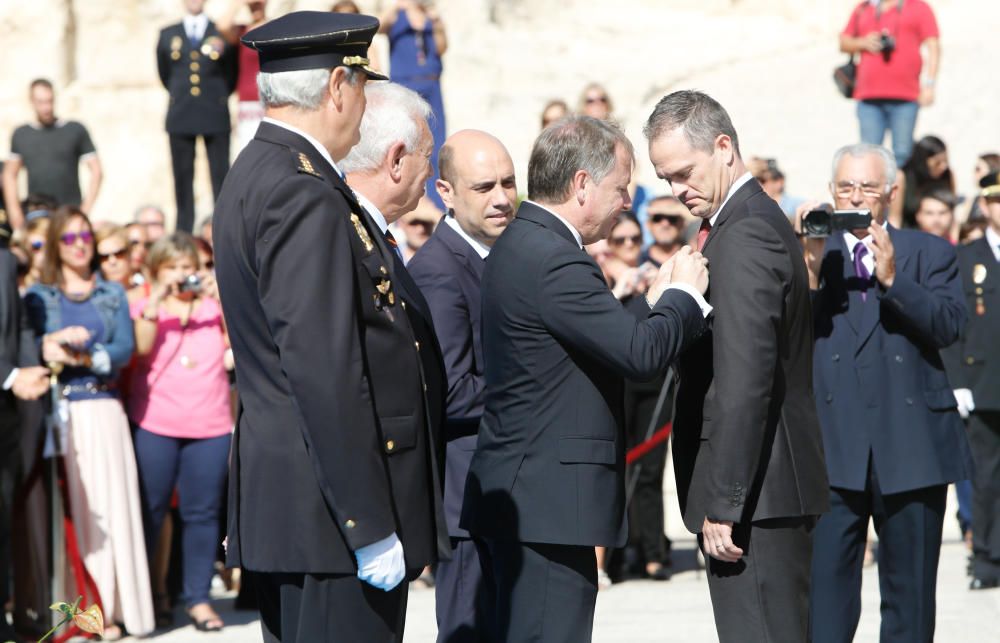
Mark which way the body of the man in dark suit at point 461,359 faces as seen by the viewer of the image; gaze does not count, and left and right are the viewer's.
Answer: facing the viewer and to the right of the viewer

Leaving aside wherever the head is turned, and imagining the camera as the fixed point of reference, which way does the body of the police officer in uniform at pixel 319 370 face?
to the viewer's right

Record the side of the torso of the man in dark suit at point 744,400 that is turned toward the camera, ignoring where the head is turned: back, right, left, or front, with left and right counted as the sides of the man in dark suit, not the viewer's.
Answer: left

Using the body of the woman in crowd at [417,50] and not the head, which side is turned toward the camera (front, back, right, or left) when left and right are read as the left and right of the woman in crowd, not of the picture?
front

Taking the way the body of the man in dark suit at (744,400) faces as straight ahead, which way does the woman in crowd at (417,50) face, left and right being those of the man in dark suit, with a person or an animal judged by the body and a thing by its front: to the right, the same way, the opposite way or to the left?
to the left

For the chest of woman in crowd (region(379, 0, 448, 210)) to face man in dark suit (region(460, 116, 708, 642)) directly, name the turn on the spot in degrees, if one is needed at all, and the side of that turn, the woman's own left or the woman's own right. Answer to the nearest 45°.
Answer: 0° — they already face them

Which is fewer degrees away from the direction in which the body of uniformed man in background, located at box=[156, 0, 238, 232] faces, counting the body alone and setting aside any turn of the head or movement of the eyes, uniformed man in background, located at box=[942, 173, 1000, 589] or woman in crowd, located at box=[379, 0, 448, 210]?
the uniformed man in background

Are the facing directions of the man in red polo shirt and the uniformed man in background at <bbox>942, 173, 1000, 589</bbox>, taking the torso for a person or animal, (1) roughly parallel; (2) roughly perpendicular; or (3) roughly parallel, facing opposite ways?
roughly parallel

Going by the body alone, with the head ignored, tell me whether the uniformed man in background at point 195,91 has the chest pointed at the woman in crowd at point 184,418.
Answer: yes

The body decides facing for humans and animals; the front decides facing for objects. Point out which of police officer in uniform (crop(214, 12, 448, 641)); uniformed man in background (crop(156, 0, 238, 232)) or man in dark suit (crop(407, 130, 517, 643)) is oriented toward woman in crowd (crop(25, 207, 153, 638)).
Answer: the uniformed man in background

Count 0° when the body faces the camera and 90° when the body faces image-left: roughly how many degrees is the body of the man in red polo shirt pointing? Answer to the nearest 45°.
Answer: approximately 0°

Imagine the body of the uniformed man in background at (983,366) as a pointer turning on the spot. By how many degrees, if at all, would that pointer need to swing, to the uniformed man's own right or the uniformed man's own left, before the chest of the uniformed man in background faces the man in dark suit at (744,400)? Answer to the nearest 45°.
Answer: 0° — they already face them

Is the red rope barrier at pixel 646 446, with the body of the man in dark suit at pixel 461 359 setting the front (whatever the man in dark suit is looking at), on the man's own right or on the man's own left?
on the man's own left

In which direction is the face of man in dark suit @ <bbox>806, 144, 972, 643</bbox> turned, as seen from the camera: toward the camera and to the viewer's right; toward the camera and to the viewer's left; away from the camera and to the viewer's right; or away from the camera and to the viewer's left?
toward the camera and to the viewer's left

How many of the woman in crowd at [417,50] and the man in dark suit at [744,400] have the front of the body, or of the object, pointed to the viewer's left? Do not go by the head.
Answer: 1

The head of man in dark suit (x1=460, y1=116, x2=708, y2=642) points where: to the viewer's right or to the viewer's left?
to the viewer's right
